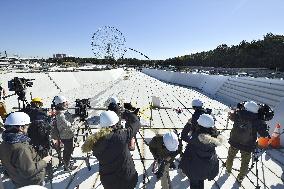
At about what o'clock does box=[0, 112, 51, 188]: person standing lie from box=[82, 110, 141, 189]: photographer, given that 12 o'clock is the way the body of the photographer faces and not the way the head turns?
The person standing is roughly at 9 o'clock from the photographer.

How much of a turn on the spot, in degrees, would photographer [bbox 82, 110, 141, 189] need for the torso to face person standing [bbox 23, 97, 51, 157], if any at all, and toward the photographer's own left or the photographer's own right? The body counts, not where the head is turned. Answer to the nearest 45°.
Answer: approximately 45° to the photographer's own left

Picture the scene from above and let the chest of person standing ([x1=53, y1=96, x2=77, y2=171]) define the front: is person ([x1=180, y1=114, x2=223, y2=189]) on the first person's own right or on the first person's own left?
on the first person's own right

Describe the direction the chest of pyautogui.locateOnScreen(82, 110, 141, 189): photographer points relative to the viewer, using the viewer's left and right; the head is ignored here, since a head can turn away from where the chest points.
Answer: facing away from the viewer

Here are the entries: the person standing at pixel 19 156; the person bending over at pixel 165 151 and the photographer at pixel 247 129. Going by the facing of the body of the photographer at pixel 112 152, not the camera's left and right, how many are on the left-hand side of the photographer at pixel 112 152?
1

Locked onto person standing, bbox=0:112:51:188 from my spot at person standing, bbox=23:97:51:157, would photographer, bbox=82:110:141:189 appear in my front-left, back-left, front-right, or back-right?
front-left

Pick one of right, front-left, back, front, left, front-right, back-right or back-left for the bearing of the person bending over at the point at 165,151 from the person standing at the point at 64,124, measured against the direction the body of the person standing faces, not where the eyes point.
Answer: front-right

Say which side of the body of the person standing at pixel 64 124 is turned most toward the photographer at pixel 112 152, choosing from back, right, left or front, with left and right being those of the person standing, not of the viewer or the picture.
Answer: right

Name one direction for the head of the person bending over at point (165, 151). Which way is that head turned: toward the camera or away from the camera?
away from the camera
